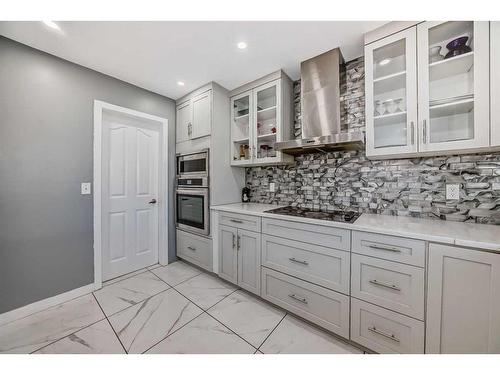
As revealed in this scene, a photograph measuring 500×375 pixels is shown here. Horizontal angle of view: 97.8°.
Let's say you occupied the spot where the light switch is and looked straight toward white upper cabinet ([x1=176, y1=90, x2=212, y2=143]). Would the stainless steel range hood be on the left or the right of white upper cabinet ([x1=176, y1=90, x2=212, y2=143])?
right

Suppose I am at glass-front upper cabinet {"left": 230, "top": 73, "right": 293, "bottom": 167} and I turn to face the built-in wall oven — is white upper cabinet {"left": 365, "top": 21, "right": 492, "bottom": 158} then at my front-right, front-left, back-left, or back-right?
back-left

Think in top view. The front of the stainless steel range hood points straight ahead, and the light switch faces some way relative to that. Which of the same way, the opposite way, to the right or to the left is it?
to the left

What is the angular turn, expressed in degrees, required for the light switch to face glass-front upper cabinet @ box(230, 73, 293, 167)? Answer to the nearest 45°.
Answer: approximately 45° to its left

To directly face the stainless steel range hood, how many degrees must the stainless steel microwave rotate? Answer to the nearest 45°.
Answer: approximately 90° to its left

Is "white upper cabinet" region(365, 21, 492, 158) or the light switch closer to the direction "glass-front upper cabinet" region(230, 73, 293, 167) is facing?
the light switch

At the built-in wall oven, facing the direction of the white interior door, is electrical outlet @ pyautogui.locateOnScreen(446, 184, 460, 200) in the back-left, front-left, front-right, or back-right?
back-left

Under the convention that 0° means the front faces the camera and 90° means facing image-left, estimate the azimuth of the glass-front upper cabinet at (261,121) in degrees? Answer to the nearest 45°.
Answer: approximately 45°

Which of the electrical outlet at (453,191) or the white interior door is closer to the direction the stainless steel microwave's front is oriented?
the white interior door
